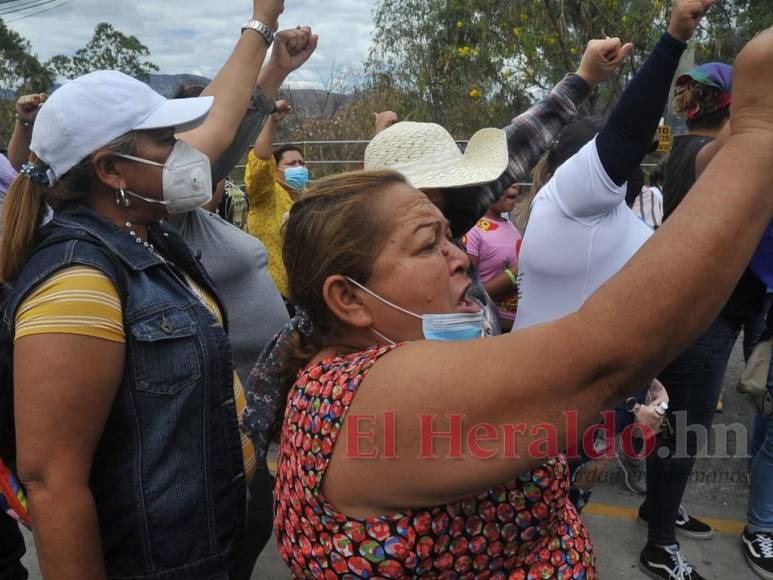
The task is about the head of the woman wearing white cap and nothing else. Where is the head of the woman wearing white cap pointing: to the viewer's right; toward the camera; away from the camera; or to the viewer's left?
to the viewer's right

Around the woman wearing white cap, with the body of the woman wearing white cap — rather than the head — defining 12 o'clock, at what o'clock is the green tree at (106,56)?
The green tree is roughly at 9 o'clock from the woman wearing white cap.

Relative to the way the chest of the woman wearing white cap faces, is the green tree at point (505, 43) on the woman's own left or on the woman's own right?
on the woman's own left

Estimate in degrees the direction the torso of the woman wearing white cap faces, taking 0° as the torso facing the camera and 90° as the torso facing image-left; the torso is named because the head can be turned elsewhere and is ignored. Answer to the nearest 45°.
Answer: approximately 270°

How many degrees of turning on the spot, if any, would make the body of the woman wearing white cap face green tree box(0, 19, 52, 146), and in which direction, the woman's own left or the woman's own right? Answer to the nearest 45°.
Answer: approximately 90° to the woman's own left
